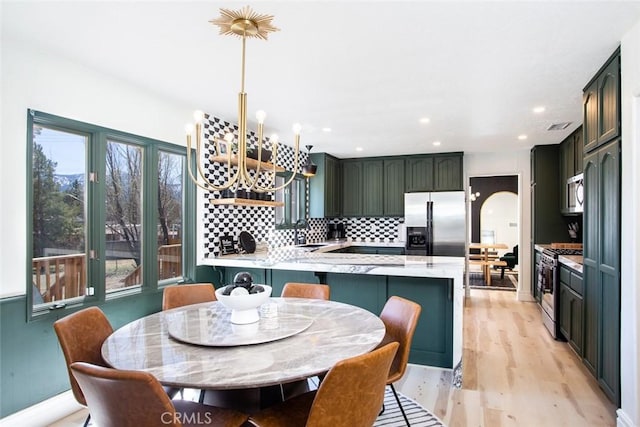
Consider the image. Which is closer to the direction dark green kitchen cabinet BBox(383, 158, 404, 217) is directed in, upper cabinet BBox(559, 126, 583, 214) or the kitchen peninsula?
the kitchen peninsula

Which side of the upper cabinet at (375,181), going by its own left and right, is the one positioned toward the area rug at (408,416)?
front

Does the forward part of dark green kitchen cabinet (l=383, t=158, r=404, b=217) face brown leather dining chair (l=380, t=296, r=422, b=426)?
yes

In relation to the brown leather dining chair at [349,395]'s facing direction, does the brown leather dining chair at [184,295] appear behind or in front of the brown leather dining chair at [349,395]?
in front

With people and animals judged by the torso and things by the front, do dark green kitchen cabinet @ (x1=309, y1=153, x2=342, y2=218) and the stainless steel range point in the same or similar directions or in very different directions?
very different directions

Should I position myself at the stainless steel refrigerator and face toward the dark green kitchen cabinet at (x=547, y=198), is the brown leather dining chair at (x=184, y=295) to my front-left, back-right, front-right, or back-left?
back-right

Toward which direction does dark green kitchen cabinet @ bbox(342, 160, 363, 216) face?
toward the camera

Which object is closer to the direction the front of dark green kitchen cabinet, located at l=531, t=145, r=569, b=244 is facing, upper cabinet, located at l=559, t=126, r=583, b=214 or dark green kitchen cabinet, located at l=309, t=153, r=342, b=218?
the dark green kitchen cabinet

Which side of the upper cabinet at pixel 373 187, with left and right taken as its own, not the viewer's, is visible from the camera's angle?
front

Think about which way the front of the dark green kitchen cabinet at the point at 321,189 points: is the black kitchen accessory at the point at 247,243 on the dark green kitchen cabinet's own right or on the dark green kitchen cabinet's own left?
on the dark green kitchen cabinet's own right

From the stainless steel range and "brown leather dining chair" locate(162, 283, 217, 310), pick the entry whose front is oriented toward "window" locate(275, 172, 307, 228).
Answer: the stainless steel range

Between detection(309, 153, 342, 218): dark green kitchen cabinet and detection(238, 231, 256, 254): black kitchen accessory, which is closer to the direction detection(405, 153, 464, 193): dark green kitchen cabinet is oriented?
the black kitchen accessory
